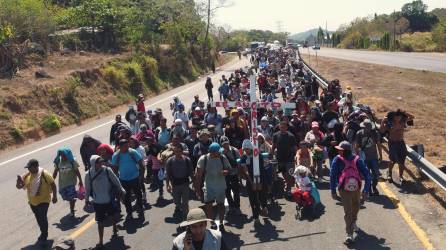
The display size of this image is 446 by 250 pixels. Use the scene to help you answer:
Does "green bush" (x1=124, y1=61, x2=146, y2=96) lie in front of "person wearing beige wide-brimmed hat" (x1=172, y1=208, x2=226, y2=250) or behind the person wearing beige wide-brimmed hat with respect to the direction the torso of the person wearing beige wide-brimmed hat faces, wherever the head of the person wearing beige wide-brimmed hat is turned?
behind

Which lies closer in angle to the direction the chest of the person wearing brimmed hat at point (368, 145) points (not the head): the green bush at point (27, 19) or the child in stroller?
the child in stroller

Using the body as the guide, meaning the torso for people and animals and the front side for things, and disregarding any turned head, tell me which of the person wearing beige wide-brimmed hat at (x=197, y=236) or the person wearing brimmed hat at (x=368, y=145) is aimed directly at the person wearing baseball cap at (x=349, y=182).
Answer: the person wearing brimmed hat at (x=368, y=145)

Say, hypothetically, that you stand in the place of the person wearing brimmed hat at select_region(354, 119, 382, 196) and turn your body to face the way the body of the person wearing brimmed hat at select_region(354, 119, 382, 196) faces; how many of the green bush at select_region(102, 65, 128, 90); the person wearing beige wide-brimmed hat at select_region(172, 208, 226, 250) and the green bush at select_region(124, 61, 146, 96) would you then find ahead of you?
1

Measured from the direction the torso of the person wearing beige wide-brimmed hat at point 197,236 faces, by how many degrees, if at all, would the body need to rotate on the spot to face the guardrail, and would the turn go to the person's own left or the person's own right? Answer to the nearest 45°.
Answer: approximately 135° to the person's own left

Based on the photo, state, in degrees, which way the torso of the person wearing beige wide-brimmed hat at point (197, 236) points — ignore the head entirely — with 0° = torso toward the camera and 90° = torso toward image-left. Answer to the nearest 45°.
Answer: approximately 0°

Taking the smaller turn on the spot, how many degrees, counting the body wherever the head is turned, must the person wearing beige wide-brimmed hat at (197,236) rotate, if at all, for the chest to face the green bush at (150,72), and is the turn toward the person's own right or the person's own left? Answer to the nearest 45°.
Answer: approximately 180°

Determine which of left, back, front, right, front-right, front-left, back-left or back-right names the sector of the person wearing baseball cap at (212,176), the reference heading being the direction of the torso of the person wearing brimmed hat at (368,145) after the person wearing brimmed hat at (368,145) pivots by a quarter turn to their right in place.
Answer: front-left

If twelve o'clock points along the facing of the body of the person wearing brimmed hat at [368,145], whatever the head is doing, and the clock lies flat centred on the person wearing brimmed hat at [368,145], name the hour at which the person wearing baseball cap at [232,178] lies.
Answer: the person wearing baseball cap at [232,178] is roughly at 2 o'clock from the person wearing brimmed hat at [368,145].
